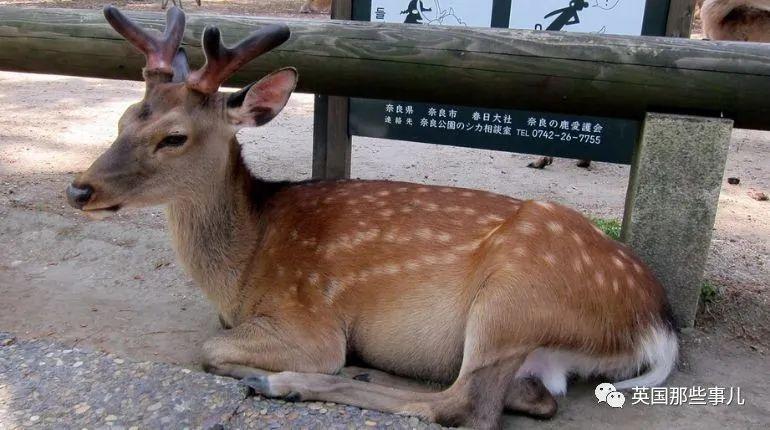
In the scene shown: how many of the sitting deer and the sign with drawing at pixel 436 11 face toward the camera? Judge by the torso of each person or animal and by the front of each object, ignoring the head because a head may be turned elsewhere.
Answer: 1

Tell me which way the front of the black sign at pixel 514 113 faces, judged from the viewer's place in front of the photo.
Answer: facing the viewer

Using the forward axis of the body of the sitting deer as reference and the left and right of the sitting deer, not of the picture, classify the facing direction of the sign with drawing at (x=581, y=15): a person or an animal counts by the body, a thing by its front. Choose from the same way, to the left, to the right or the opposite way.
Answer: to the left

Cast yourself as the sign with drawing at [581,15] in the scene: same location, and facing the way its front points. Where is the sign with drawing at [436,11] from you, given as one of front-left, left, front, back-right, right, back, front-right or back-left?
right

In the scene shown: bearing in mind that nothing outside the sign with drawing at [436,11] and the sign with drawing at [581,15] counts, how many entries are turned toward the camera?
2

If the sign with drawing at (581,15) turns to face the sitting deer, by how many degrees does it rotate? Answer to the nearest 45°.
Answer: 0° — it already faces it

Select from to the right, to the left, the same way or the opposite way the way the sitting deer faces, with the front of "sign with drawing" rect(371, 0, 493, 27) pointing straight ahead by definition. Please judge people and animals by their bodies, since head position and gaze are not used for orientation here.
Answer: to the right

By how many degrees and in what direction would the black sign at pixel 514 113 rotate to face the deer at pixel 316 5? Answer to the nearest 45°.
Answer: approximately 180°

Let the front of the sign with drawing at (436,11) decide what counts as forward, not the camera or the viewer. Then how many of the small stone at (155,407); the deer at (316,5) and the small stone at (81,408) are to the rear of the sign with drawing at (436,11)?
1

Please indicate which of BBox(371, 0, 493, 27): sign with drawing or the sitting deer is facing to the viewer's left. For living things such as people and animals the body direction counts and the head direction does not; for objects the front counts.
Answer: the sitting deer

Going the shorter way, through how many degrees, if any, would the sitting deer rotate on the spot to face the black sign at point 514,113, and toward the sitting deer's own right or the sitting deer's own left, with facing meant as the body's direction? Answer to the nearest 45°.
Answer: approximately 135° to the sitting deer's own right

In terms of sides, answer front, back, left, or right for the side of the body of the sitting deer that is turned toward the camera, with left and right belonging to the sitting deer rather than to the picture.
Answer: left

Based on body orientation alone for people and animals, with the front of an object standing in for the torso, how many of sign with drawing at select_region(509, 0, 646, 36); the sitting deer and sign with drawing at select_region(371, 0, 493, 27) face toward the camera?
2

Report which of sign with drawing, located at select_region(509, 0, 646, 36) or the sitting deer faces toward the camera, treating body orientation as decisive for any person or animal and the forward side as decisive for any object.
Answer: the sign with drawing
